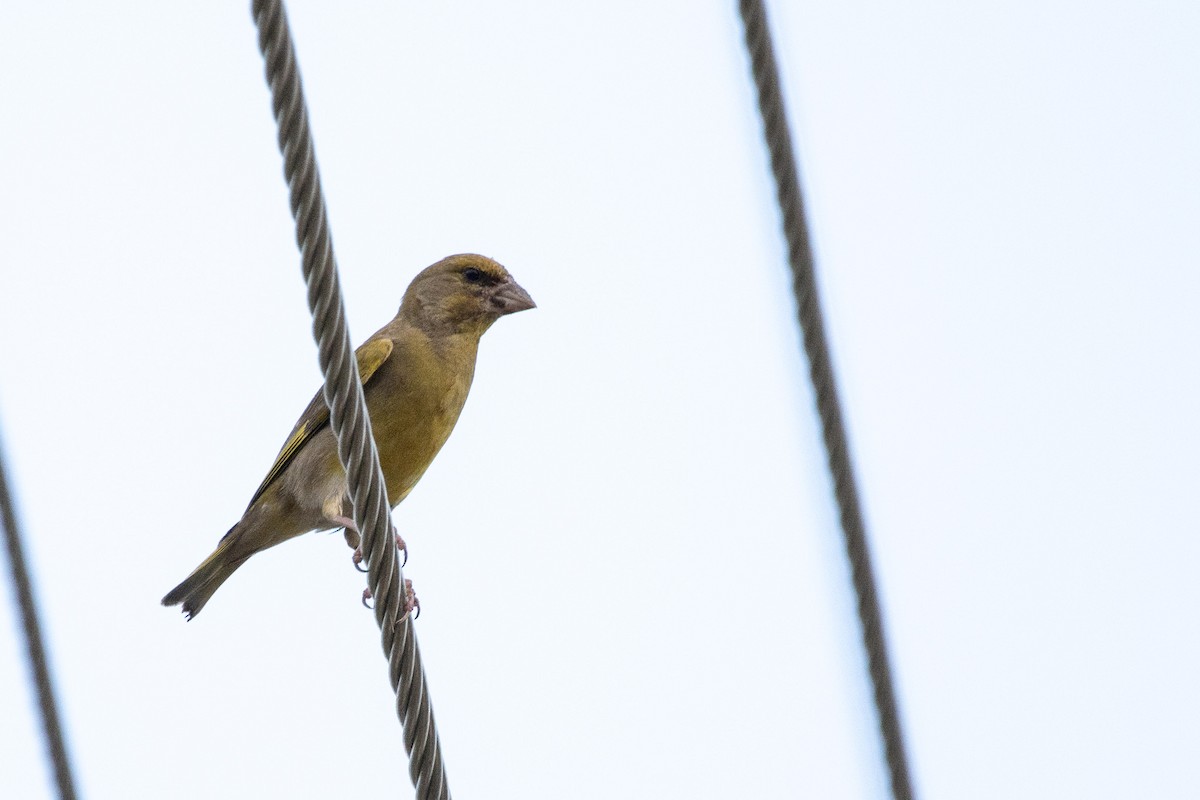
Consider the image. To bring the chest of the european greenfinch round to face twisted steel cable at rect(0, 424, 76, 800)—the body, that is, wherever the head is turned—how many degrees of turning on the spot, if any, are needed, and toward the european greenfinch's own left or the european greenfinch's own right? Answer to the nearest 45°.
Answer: approximately 135° to the european greenfinch's own right

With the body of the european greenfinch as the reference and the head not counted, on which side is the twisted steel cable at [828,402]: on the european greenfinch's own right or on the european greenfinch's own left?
on the european greenfinch's own left

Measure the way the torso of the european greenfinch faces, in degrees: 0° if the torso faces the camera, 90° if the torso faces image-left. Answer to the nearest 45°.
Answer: approximately 270°
